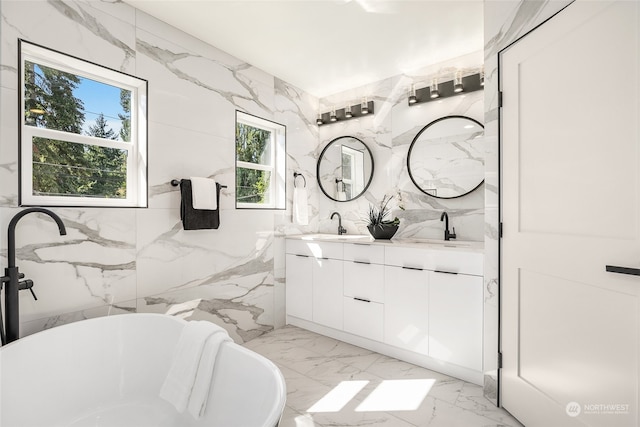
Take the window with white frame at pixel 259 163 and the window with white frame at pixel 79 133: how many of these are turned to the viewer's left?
0

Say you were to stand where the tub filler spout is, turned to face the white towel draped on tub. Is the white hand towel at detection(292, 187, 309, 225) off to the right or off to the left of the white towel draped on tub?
left

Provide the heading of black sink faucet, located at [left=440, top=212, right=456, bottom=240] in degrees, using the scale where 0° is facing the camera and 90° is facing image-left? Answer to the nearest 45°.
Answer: approximately 45°

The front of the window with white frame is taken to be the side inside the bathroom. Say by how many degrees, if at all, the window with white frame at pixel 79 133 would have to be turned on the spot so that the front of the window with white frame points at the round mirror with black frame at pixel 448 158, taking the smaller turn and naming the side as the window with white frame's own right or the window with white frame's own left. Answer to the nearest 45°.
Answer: approximately 45° to the window with white frame's own left

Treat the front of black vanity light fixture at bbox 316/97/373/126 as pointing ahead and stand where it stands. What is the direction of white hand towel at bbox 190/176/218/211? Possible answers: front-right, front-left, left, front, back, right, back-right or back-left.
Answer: front

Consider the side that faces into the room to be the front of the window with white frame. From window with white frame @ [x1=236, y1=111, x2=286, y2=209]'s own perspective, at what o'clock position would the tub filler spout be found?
The tub filler spout is roughly at 3 o'clock from the window with white frame.

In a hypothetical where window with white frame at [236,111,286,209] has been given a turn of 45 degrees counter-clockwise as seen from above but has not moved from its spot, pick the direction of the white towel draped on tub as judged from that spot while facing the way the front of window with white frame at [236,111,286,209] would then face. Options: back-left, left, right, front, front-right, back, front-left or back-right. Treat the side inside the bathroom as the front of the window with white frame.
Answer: right

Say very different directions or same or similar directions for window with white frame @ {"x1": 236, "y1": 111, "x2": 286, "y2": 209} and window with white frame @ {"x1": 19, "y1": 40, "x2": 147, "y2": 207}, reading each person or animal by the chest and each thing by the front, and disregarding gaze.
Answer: same or similar directions

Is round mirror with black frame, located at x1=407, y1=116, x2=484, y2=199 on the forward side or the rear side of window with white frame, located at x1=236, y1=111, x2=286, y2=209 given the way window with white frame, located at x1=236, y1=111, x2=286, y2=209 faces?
on the forward side

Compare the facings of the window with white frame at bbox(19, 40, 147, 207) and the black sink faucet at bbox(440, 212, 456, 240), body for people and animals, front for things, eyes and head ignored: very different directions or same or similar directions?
very different directions

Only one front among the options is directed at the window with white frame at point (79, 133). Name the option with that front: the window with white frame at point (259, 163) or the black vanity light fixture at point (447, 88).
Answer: the black vanity light fixture

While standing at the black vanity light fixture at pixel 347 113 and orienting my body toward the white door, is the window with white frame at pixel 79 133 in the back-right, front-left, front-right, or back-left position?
front-right

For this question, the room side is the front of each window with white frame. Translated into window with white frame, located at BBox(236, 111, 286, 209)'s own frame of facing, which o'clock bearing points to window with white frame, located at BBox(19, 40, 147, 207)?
window with white frame, located at BBox(19, 40, 147, 207) is roughly at 3 o'clock from window with white frame, located at BBox(236, 111, 286, 209).

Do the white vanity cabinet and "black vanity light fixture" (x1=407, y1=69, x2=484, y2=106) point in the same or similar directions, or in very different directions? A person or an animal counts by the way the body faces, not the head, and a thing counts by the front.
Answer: same or similar directions

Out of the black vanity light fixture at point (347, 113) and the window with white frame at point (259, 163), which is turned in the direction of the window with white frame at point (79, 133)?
the black vanity light fixture

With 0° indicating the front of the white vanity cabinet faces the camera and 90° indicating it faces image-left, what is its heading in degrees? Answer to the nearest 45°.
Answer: approximately 45°

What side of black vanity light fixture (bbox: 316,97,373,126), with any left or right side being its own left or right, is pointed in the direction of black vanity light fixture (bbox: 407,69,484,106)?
left

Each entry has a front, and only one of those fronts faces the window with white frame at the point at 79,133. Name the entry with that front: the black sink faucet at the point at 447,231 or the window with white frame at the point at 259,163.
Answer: the black sink faucet

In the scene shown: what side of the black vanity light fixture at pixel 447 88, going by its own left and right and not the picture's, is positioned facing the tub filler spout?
front

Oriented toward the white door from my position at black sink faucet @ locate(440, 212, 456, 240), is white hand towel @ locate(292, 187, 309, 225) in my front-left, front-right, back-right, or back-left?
back-right
